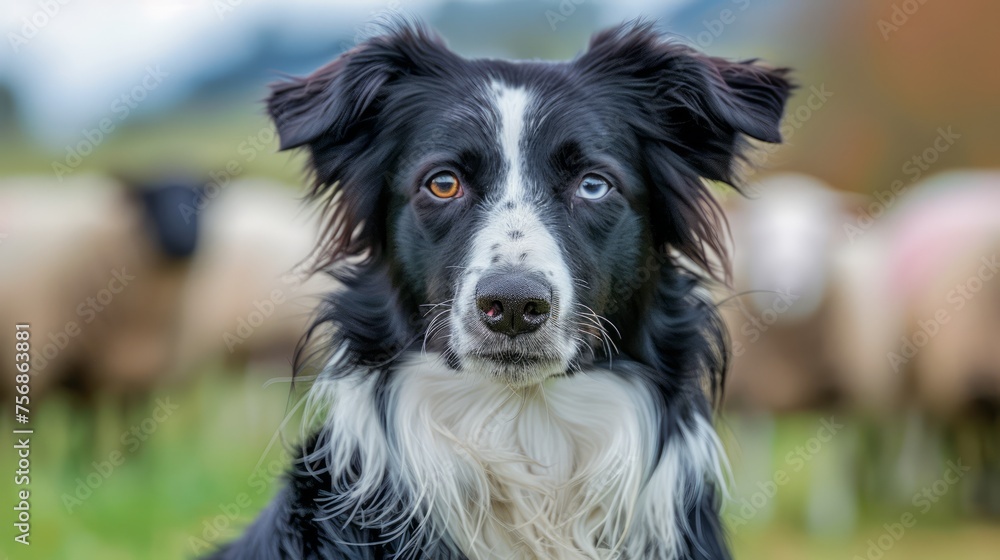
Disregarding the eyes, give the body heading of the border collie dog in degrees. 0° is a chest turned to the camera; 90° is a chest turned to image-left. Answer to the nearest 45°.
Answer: approximately 0°
